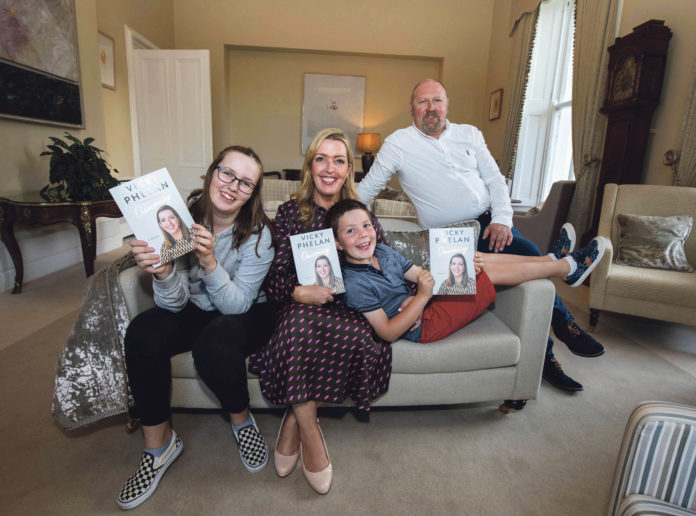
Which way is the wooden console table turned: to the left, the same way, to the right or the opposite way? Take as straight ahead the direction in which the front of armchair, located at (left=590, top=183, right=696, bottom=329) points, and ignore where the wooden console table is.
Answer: the opposite way

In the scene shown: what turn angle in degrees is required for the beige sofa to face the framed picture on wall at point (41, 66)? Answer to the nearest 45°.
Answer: approximately 135° to its right

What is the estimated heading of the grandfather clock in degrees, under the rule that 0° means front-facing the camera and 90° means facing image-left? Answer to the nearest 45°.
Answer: approximately 45°

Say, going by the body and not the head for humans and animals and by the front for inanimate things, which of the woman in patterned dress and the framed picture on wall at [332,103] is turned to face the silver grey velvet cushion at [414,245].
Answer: the framed picture on wall

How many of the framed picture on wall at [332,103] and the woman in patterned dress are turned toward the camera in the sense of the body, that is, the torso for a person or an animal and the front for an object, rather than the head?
2

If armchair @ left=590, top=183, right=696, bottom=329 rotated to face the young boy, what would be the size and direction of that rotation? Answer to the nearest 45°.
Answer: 0° — it already faces them

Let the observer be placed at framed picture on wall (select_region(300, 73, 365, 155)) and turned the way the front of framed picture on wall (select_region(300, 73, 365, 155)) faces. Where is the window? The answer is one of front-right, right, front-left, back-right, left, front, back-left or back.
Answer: front-left

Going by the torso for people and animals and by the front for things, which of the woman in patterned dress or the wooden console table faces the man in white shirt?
the wooden console table

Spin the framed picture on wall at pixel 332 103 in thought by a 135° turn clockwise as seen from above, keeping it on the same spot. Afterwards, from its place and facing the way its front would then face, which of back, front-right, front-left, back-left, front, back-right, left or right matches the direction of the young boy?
back-left

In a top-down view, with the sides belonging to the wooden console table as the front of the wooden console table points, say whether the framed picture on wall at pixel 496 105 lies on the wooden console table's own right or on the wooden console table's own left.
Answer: on the wooden console table's own left

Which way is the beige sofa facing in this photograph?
toward the camera

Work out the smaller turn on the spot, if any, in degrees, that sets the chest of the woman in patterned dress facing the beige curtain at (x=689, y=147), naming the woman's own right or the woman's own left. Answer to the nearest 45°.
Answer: approximately 135° to the woman's own left

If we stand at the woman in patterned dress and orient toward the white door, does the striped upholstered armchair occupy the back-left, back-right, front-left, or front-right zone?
back-right

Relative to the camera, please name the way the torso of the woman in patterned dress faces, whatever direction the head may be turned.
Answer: toward the camera

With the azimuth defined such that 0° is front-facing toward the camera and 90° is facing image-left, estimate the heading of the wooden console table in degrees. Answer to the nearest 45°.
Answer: approximately 315°
